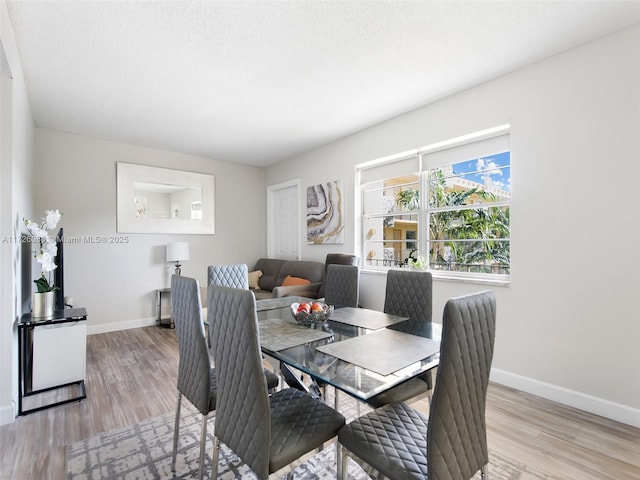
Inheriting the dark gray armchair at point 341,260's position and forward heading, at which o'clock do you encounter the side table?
The side table is roughly at 2 o'clock from the dark gray armchair.

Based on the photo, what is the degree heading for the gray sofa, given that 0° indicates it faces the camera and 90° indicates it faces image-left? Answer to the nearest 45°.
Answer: approximately 45°

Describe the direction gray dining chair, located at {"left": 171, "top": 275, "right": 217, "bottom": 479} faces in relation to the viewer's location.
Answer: facing away from the viewer and to the right of the viewer
